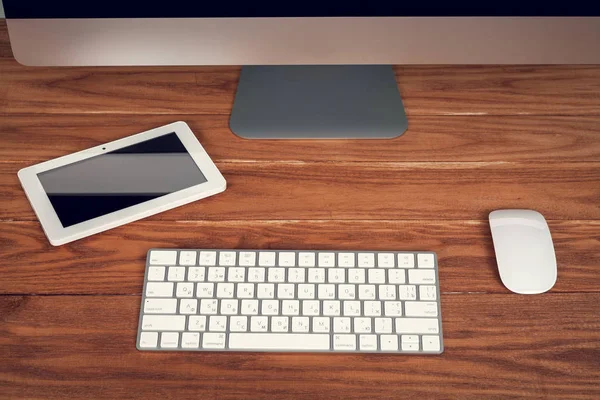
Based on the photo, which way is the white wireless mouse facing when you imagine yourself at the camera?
facing away from the viewer

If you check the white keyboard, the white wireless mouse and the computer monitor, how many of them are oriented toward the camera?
2

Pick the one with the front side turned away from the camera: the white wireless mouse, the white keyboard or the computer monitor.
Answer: the white wireless mouse

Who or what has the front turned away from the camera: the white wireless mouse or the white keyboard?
the white wireless mouse

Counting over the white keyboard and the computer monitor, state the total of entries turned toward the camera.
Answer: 2
